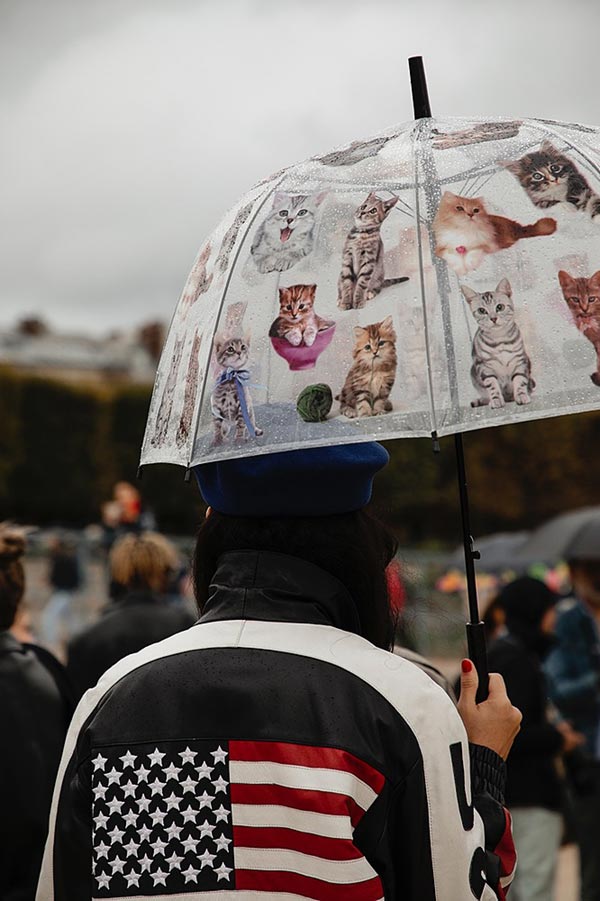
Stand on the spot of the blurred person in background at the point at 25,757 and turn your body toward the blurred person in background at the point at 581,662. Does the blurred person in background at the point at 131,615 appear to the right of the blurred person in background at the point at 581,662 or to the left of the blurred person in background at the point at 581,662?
left

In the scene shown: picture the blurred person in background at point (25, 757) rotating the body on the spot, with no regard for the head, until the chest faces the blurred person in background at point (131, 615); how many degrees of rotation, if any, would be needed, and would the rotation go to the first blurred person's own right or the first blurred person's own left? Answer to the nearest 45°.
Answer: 0° — they already face them

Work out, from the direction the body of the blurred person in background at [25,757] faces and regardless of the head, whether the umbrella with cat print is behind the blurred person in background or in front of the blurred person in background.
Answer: behind

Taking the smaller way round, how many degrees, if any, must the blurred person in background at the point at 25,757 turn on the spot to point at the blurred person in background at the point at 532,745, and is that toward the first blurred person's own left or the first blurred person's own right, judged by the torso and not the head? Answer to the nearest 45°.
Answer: approximately 45° to the first blurred person's own right

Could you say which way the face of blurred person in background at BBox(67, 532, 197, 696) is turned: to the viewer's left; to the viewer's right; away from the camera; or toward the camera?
away from the camera

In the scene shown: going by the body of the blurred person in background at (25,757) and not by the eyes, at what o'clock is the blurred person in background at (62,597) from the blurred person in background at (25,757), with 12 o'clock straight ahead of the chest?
the blurred person in background at (62,597) is roughly at 12 o'clock from the blurred person in background at (25,757).

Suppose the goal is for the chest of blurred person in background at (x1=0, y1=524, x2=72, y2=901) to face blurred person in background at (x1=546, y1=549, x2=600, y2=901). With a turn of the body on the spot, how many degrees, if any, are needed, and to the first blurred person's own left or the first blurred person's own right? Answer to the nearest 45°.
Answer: approximately 45° to the first blurred person's own right

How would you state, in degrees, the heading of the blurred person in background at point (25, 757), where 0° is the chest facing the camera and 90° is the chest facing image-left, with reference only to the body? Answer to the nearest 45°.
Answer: approximately 180°
